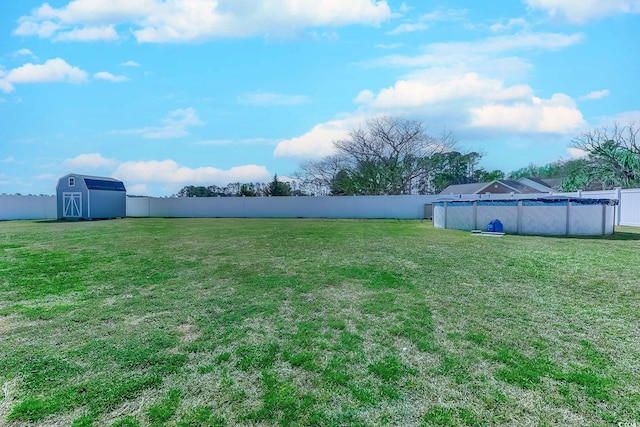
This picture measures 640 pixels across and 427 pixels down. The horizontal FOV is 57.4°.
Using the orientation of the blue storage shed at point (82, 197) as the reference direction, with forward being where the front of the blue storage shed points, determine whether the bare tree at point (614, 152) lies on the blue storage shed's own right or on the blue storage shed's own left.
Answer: on the blue storage shed's own left

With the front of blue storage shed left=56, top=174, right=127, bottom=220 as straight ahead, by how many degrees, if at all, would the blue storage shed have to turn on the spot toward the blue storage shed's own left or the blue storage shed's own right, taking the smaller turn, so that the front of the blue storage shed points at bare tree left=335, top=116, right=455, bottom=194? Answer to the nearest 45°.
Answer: approximately 135° to the blue storage shed's own left

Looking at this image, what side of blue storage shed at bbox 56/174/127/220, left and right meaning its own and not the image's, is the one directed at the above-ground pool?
left

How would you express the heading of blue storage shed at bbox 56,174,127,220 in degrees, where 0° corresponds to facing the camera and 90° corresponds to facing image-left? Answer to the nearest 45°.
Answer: approximately 45°

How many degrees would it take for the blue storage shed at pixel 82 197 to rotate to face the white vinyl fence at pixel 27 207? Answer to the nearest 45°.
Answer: approximately 90° to its right
